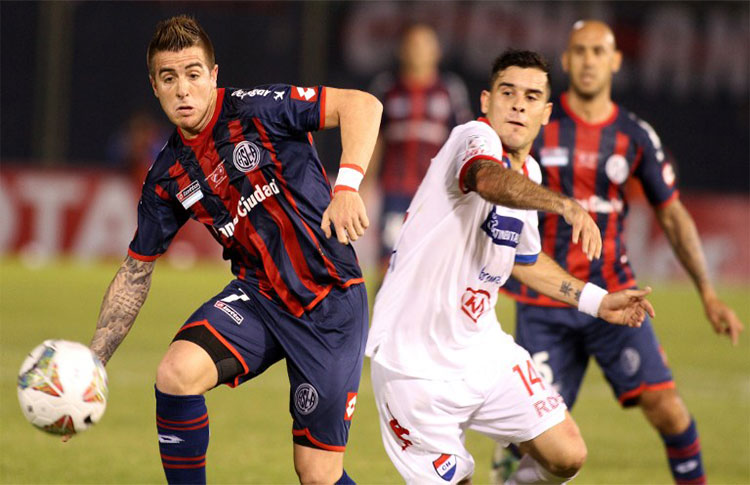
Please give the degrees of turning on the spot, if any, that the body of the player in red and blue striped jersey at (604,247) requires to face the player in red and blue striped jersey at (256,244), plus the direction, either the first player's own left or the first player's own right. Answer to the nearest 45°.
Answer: approximately 45° to the first player's own right

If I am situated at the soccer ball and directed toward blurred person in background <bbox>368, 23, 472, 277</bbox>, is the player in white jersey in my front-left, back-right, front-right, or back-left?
front-right

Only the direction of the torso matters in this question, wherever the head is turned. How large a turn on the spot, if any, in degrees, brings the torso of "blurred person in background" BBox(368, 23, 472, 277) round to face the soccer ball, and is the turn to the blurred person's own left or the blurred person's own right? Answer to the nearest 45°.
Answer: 0° — they already face it

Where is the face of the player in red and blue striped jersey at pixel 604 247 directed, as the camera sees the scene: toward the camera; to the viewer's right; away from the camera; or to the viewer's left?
toward the camera

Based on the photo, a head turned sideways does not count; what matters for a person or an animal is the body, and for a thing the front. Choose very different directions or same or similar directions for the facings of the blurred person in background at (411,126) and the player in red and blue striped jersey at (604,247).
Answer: same or similar directions

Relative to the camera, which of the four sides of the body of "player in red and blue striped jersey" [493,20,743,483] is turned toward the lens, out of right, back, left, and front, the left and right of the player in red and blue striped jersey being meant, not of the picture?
front

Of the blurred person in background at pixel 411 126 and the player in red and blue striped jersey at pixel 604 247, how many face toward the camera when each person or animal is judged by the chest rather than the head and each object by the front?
2

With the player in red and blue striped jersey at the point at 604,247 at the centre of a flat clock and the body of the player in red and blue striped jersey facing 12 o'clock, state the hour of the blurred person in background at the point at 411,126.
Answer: The blurred person in background is roughly at 5 o'clock from the player in red and blue striped jersey.

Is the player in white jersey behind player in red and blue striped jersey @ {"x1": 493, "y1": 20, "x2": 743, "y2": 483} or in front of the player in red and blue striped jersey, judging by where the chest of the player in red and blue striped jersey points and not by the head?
in front

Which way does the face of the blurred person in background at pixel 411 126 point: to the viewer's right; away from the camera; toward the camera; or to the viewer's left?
toward the camera

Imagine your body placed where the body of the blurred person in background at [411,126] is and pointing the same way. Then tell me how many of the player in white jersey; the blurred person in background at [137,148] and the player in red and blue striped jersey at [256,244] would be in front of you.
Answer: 2

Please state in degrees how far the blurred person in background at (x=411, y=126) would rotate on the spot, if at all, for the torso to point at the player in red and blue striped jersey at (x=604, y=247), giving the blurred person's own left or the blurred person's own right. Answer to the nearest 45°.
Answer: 0° — they already face them

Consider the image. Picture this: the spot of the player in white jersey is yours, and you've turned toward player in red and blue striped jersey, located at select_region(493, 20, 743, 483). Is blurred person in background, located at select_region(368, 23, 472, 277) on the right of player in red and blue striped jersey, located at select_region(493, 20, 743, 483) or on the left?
left

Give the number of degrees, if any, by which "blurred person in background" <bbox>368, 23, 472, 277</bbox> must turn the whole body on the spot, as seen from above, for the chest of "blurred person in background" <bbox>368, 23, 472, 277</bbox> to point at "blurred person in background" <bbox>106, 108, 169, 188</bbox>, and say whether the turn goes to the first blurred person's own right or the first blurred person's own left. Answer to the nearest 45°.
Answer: approximately 135° to the first blurred person's own right

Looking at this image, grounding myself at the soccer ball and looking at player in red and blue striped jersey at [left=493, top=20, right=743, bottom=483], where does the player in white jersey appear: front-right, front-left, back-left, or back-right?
front-right
